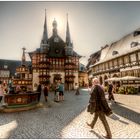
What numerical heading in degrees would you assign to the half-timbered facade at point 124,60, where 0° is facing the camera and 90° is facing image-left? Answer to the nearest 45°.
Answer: approximately 45°

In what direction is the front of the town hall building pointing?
toward the camera

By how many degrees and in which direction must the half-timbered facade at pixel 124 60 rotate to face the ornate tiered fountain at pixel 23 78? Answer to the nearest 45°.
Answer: approximately 45° to its right

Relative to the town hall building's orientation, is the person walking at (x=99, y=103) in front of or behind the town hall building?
in front

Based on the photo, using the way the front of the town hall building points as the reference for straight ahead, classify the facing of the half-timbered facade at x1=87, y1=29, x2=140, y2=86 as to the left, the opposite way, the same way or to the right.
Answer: to the right
